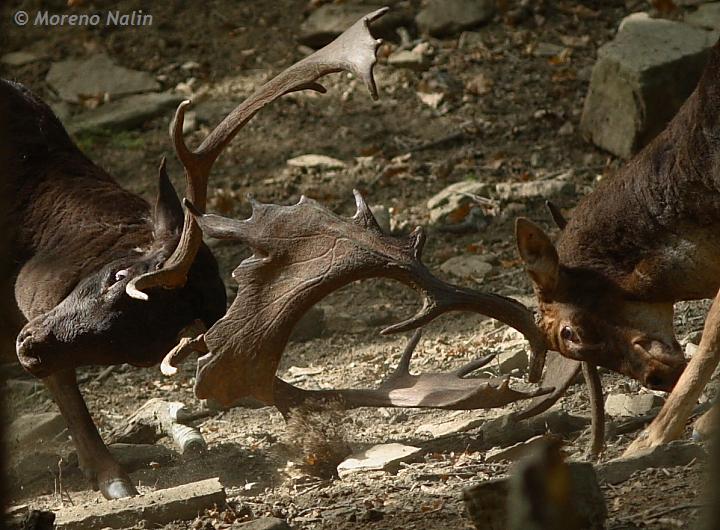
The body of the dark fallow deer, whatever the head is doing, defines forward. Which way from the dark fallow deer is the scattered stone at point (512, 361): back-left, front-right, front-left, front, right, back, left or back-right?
front

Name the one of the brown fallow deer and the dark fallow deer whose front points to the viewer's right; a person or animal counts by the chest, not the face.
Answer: the dark fallow deer

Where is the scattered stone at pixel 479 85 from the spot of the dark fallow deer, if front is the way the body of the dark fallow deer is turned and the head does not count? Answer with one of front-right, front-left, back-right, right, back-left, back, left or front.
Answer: front-left

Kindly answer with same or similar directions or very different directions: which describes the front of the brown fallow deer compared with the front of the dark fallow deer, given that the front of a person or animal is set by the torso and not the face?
very different directions

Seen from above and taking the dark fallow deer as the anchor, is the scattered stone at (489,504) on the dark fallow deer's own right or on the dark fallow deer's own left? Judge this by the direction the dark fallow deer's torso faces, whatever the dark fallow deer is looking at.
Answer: on the dark fallow deer's own right

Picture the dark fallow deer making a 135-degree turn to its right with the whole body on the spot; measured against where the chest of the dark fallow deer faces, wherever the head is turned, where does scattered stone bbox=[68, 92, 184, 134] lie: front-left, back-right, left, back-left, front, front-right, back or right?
back-right

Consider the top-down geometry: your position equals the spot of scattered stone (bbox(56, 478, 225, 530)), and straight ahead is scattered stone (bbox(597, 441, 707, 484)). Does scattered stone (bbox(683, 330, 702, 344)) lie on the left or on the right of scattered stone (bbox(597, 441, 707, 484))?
left

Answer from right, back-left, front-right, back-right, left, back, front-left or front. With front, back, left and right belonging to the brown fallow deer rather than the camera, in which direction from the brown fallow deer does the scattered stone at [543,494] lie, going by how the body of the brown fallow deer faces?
left

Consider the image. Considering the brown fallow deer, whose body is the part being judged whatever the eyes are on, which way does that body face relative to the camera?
to the viewer's left

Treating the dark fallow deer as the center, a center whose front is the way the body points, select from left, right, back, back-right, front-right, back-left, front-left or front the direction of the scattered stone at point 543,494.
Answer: right

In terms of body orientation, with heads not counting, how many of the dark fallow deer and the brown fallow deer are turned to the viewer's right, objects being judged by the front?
1

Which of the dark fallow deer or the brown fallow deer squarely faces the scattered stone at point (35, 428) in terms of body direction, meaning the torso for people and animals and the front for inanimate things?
the brown fallow deer

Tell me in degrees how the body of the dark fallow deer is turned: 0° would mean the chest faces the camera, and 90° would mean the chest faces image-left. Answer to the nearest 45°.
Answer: approximately 270°

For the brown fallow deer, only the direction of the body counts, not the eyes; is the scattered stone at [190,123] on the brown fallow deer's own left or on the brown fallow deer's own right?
on the brown fallow deer's own right

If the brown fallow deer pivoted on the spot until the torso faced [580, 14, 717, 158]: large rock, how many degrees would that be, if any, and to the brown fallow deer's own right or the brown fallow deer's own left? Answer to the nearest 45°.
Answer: approximately 90° to the brown fallow deer's own right
